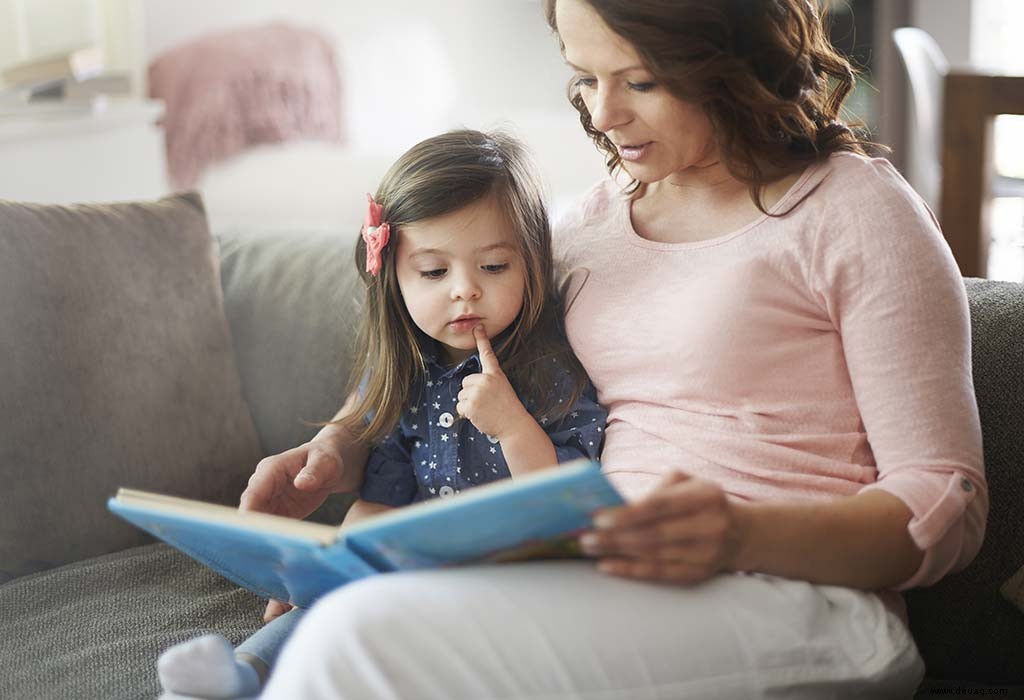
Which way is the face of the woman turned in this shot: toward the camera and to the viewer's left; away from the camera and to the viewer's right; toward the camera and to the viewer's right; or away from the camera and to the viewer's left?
toward the camera and to the viewer's left

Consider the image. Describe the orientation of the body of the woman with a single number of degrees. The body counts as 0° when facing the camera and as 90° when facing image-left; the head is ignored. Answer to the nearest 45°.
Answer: approximately 45°

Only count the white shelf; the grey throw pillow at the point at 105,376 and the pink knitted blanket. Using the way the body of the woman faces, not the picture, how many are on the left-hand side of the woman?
0

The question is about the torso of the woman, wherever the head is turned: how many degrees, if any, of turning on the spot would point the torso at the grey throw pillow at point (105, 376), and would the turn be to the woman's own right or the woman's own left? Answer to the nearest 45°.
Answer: approximately 90° to the woman's own right

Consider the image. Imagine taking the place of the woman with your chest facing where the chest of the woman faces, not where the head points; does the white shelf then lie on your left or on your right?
on your right
